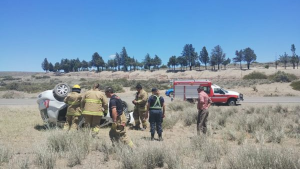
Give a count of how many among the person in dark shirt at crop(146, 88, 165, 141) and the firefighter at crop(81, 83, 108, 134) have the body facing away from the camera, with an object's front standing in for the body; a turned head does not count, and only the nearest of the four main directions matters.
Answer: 2

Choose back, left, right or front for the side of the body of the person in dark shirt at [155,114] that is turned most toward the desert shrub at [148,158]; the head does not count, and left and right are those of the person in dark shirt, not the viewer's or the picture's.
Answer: back

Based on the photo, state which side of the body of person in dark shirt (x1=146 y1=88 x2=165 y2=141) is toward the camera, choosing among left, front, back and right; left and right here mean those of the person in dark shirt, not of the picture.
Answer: back

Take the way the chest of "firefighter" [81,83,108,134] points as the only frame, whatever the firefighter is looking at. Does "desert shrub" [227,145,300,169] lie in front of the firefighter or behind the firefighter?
behind

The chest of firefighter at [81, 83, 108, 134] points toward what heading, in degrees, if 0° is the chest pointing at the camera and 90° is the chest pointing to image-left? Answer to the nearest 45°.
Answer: approximately 180°

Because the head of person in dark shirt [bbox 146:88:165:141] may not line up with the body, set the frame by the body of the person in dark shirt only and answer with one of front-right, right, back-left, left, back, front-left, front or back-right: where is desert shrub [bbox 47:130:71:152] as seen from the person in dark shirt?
back-left
